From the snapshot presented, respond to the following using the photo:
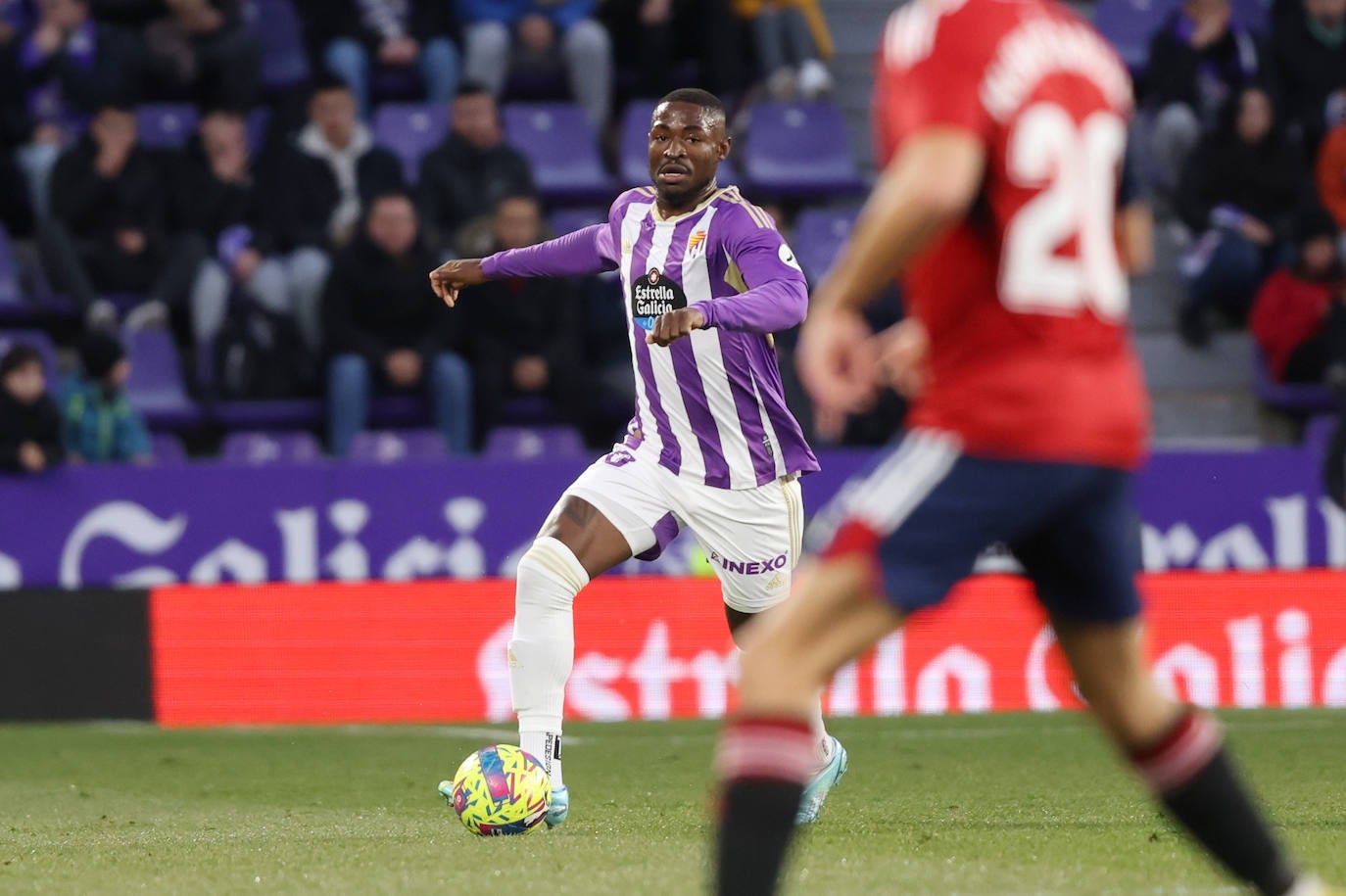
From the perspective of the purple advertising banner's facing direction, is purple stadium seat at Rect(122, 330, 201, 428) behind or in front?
behind

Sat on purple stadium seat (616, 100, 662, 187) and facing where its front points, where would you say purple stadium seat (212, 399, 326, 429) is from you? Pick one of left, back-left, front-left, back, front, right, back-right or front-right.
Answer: front-right

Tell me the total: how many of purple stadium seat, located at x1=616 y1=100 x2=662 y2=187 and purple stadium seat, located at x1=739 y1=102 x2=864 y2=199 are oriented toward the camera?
2

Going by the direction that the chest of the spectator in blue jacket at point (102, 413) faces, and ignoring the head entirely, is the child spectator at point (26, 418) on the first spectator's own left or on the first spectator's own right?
on the first spectator's own right

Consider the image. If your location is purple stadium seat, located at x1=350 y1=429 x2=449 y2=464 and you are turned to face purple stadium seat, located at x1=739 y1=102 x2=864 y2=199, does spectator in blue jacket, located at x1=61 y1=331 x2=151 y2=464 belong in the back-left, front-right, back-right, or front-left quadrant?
back-left

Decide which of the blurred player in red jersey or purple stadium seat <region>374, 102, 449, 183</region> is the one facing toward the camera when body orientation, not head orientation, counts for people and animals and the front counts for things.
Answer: the purple stadium seat

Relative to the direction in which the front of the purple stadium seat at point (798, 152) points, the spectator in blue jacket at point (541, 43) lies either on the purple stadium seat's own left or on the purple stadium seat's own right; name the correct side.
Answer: on the purple stadium seat's own right

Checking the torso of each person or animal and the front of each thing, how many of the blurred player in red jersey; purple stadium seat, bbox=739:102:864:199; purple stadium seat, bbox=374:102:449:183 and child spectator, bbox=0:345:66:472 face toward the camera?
3

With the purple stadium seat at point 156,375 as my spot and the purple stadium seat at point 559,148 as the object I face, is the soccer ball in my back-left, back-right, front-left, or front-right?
back-right

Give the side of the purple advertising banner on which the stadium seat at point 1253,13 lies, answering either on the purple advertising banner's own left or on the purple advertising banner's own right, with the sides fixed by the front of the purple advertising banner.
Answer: on the purple advertising banner's own left

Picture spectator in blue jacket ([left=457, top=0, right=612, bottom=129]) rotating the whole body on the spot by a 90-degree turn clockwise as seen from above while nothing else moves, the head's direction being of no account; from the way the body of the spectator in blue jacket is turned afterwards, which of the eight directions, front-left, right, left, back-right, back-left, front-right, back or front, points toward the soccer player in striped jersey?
left

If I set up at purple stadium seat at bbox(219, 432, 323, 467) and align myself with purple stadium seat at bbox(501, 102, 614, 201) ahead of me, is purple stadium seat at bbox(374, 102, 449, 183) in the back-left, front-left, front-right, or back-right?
front-left

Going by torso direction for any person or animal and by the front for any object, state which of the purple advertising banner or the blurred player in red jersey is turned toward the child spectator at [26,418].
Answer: the blurred player in red jersey

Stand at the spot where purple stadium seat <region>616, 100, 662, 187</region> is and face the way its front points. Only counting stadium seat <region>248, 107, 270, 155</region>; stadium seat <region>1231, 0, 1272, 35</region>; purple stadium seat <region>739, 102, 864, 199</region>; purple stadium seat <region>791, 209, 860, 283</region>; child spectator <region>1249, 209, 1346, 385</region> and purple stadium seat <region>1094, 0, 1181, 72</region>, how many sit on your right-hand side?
1

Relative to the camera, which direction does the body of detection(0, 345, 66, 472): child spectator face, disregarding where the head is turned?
toward the camera

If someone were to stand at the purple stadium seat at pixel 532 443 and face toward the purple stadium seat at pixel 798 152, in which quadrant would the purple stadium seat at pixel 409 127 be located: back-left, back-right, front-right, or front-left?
front-left

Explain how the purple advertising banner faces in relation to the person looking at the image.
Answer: facing the viewer

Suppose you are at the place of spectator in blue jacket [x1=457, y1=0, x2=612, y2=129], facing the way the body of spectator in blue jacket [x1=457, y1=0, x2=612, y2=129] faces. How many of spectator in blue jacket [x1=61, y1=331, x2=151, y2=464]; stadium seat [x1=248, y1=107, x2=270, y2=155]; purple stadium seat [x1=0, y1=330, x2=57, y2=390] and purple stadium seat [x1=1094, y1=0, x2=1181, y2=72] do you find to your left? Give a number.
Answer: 1

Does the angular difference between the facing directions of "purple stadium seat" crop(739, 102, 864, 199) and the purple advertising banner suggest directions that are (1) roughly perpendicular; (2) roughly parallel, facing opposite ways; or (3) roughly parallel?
roughly parallel

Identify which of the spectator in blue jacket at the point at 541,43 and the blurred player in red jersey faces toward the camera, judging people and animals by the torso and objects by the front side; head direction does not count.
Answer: the spectator in blue jacket

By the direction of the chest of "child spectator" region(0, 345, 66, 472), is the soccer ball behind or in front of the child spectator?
in front

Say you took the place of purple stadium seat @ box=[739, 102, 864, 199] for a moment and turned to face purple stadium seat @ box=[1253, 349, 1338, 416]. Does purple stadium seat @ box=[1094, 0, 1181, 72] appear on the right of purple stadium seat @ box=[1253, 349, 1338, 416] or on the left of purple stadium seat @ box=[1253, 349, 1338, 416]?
left
